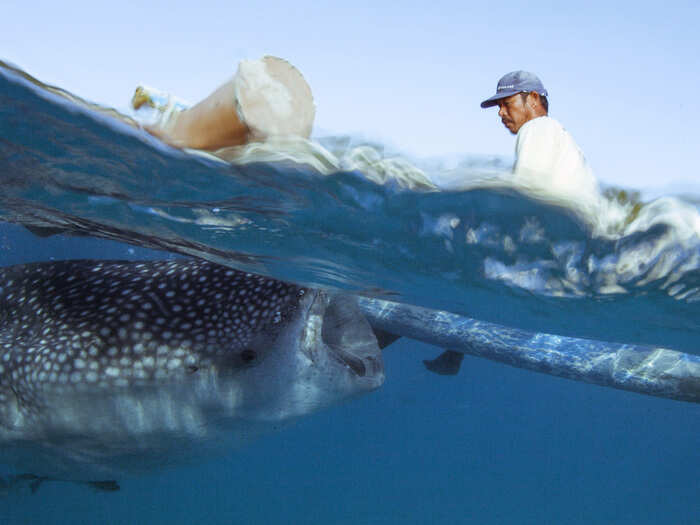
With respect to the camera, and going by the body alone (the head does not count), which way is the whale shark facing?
to the viewer's right

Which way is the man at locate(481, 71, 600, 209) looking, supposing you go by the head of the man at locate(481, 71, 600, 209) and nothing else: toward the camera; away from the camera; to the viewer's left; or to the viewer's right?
to the viewer's left

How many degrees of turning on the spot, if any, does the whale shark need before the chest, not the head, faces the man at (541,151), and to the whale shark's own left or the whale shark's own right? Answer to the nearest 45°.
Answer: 0° — it already faces them
